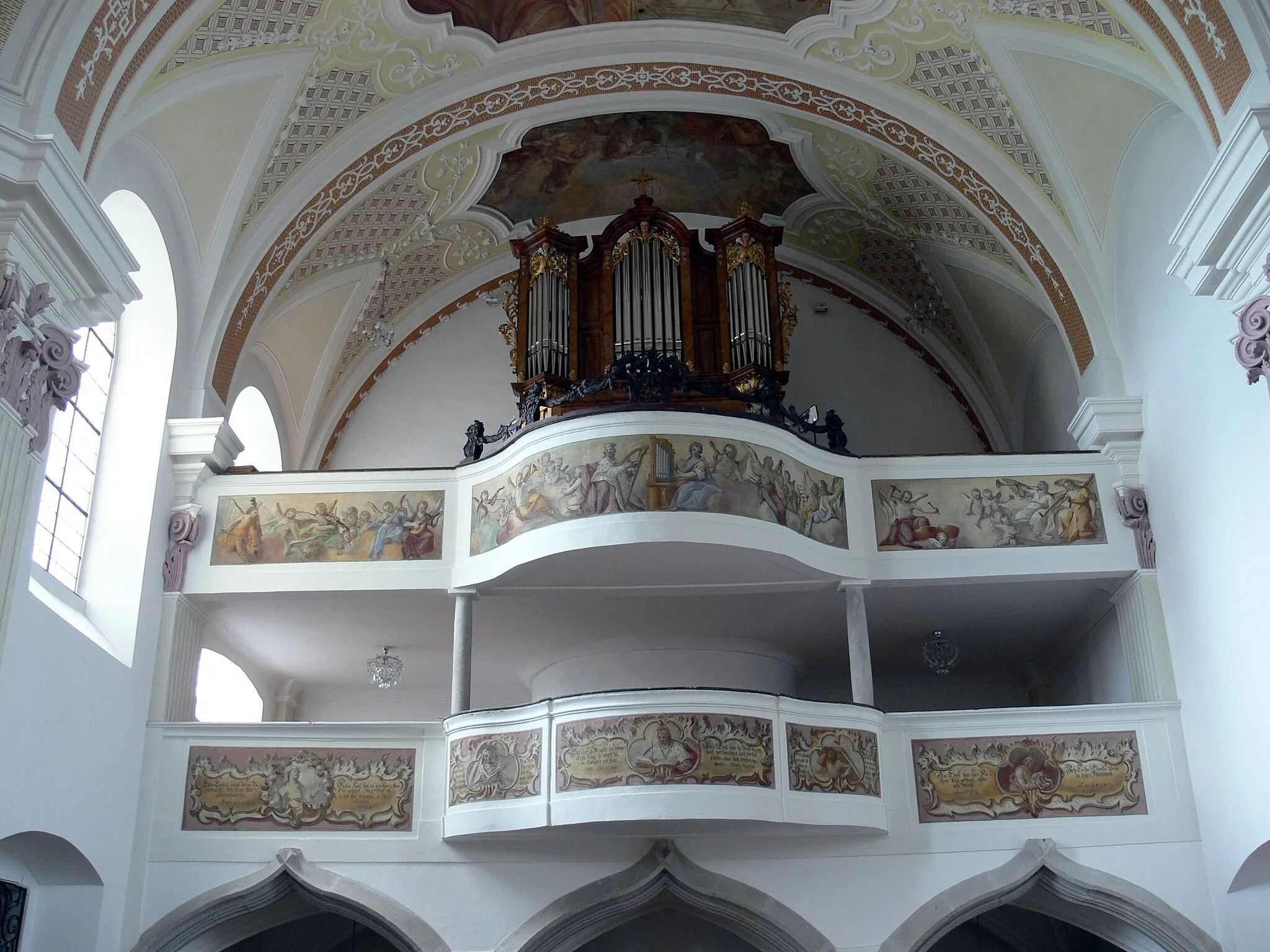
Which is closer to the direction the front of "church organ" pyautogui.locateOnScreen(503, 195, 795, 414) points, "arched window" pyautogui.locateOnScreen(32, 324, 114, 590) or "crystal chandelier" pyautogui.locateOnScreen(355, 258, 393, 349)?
the arched window

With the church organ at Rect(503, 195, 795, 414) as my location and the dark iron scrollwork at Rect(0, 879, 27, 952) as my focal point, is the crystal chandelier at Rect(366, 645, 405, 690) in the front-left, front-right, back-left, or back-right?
front-right

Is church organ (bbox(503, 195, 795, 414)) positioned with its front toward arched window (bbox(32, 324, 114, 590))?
no

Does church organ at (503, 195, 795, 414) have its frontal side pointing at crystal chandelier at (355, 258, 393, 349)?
no

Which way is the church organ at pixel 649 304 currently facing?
toward the camera
